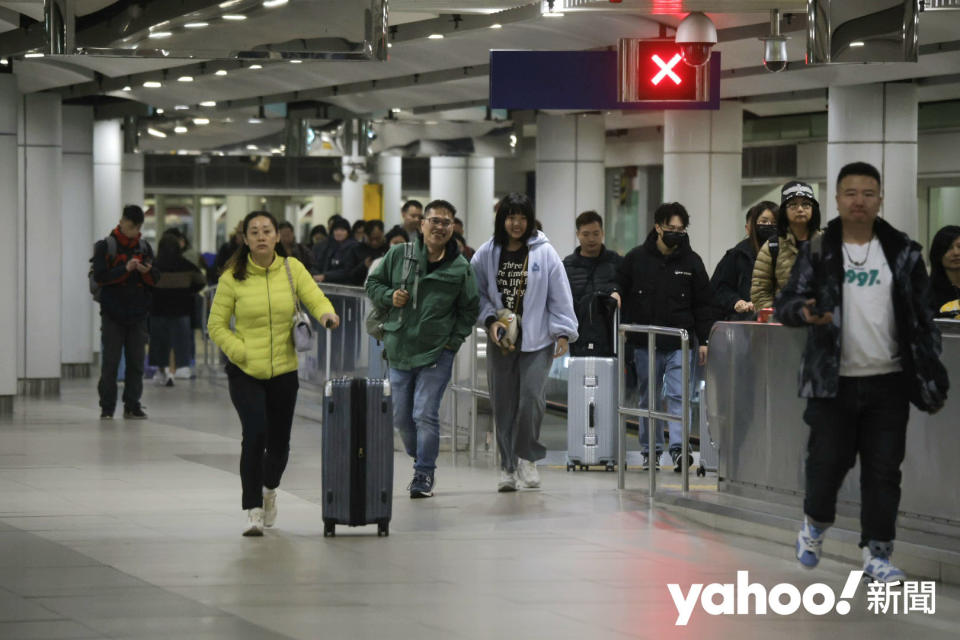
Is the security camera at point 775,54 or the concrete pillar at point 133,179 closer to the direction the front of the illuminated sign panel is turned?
the security camera

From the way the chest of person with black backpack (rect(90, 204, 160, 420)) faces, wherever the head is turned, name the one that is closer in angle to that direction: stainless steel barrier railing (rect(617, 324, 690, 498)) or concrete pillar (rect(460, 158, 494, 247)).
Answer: the stainless steel barrier railing

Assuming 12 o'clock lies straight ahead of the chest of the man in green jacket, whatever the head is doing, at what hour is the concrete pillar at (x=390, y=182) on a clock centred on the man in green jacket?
The concrete pillar is roughly at 6 o'clock from the man in green jacket.

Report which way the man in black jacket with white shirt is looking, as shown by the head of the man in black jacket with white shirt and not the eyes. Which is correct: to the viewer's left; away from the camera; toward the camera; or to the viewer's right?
toward the camera

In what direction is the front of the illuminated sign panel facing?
toward the camera

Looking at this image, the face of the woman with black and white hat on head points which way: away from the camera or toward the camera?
toward the camera

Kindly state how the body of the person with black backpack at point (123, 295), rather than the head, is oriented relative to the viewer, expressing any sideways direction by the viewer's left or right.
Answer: facing the viewer and to the right of the viewer

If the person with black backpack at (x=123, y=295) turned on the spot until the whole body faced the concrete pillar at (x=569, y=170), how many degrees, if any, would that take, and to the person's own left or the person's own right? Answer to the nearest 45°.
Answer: approximately 90° to the person's own left

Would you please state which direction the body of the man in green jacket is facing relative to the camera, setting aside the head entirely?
toward the camera

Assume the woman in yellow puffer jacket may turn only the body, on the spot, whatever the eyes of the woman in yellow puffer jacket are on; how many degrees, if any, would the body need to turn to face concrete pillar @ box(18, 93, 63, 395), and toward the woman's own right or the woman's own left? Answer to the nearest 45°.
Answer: approximately 180°

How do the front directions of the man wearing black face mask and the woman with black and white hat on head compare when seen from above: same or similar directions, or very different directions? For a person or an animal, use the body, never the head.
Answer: same or similar directions

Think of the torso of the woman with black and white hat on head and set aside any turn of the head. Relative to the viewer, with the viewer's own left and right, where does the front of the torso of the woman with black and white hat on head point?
facing the viewer

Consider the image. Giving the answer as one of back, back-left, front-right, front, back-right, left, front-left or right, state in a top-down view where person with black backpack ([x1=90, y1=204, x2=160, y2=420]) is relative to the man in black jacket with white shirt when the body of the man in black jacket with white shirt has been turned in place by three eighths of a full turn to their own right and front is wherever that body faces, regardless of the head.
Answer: front

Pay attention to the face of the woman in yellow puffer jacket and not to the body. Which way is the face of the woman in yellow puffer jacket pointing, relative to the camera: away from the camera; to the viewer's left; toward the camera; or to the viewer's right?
toward the camera

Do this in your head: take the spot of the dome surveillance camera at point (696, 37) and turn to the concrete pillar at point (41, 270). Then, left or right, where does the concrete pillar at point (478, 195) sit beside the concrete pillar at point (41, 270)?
right
